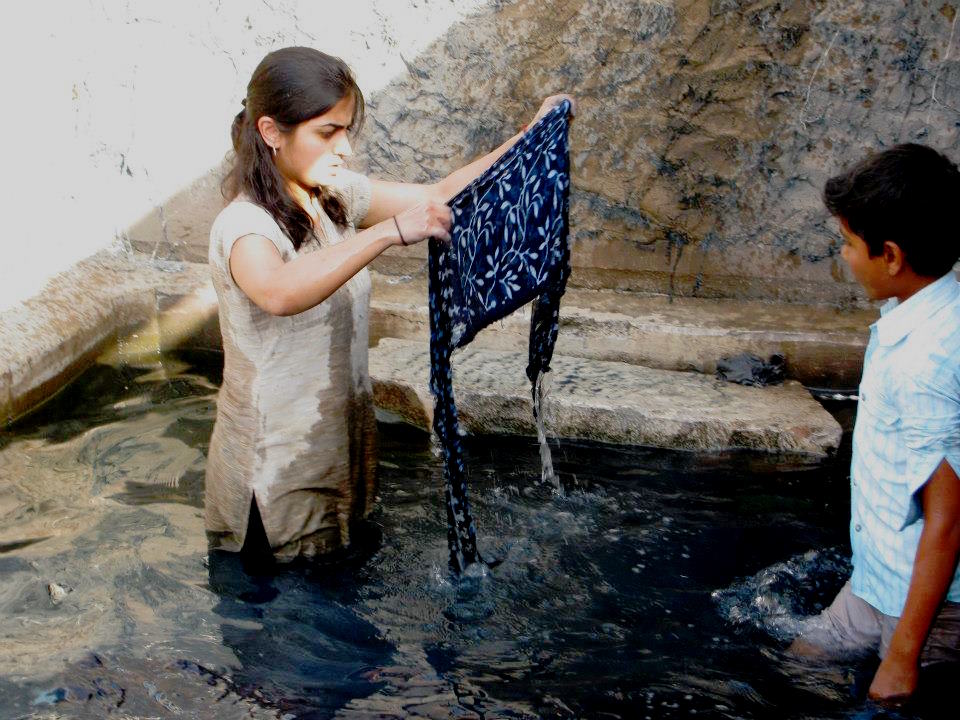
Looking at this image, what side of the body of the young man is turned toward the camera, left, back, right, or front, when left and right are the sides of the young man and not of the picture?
left

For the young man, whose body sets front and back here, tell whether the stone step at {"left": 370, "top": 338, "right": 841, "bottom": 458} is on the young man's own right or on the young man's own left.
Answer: on the young man's own right

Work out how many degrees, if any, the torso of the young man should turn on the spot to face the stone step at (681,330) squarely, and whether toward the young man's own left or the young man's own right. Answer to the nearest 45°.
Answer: approximately 90° to the young man's own right

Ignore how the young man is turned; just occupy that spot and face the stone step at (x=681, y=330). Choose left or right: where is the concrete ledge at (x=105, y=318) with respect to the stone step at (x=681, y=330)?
left

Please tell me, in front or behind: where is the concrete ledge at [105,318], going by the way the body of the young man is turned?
in front

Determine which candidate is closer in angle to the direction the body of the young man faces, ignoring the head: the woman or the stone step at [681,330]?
the woman

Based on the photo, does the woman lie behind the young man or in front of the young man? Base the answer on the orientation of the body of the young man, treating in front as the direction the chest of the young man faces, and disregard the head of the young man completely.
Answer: in front
